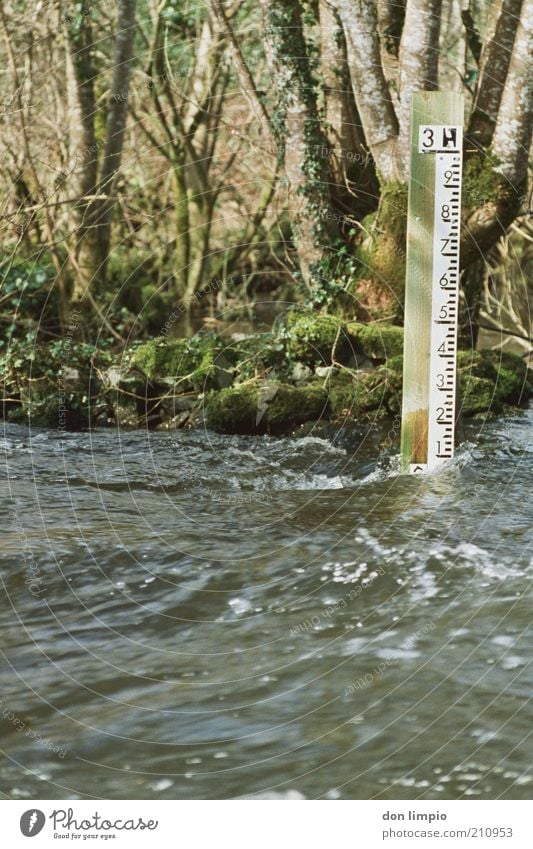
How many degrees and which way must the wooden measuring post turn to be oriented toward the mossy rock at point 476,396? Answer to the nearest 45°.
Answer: approximately 180°

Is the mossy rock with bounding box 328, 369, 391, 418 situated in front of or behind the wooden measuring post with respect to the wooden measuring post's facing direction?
behind

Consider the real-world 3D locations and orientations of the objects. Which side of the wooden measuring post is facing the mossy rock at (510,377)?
back

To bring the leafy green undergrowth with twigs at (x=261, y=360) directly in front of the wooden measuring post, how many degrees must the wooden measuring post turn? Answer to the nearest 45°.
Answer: approximately 135° to its right

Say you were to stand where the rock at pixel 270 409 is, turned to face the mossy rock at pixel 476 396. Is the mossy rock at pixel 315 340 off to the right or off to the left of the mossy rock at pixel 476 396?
left

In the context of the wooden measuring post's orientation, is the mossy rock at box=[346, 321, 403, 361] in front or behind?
behind

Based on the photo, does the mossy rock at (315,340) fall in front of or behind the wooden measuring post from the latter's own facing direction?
behind

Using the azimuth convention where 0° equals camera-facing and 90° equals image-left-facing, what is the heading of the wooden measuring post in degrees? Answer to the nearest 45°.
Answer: approximately 0°
